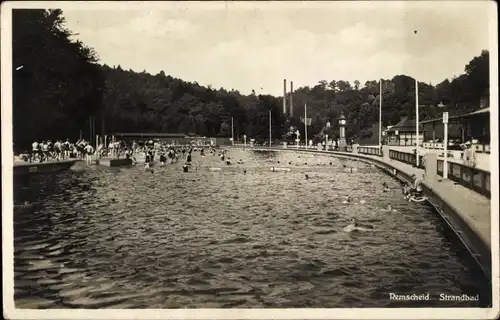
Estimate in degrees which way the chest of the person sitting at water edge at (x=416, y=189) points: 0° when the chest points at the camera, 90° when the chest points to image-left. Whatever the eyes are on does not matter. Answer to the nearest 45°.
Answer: approximately 90°

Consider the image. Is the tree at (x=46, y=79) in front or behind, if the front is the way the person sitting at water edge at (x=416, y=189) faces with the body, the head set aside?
in front

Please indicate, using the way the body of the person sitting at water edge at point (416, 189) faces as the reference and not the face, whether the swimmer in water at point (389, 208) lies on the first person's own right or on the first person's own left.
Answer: on the first person's own left
